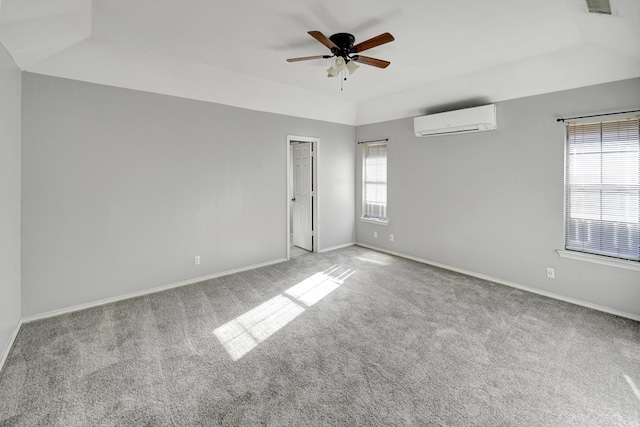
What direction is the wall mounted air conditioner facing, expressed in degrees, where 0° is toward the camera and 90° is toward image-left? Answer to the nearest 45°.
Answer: approximately 45°

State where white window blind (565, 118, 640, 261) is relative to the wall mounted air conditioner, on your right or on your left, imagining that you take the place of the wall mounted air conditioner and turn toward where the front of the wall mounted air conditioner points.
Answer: on your left

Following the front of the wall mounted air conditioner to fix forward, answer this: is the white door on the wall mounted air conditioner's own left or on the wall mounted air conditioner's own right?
on the wall mounted air conditioner's own right

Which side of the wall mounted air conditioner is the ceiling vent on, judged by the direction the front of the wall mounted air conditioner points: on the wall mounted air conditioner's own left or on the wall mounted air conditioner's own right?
on the wall mounted air conditioner's own left

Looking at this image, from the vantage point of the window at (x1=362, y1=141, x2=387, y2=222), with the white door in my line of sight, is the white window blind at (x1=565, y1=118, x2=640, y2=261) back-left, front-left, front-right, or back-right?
back-left

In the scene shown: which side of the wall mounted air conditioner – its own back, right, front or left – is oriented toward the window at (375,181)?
right
